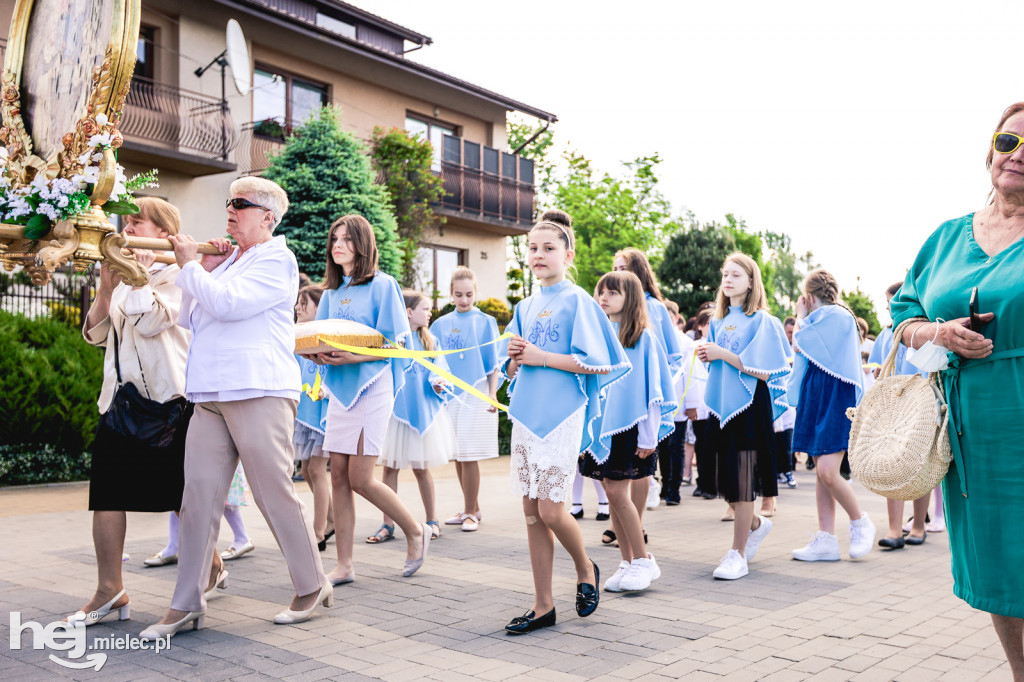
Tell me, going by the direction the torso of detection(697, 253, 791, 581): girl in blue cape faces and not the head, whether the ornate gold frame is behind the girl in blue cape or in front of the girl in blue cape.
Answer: in front

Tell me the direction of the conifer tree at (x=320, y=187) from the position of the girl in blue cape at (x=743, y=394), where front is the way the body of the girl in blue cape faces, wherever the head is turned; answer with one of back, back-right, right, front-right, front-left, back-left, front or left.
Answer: right

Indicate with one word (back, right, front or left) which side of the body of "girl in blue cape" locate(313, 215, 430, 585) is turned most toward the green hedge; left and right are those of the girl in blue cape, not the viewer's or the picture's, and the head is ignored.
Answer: right

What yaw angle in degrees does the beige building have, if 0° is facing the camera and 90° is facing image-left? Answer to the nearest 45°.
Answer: approximately 315°

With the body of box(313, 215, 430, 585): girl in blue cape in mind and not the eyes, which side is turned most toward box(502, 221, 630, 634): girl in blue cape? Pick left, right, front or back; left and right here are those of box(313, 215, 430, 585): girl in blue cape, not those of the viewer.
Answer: left

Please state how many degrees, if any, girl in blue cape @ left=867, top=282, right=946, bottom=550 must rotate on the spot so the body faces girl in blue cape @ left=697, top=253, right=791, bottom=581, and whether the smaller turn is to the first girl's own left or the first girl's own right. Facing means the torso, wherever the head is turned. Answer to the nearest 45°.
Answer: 0° — they already face them

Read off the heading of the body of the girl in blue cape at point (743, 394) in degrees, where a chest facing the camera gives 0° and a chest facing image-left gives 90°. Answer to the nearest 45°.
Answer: approximately 45°

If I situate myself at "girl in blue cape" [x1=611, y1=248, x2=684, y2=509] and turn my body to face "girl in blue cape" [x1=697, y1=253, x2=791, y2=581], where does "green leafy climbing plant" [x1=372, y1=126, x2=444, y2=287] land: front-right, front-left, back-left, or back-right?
back-left

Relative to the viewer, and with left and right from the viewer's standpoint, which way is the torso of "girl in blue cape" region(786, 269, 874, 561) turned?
facing to the left of the viewer
